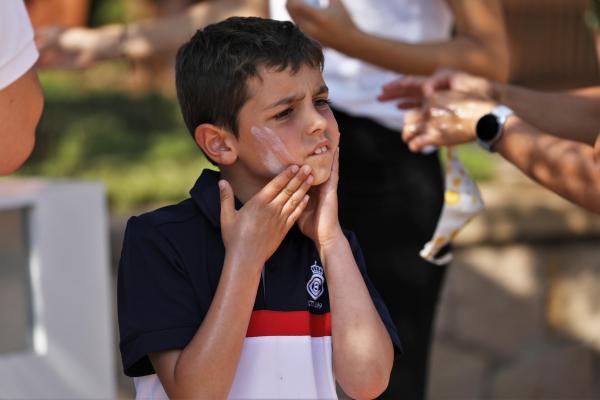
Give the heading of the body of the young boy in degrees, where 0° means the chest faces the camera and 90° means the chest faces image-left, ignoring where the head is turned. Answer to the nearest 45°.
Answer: approximately 315°
